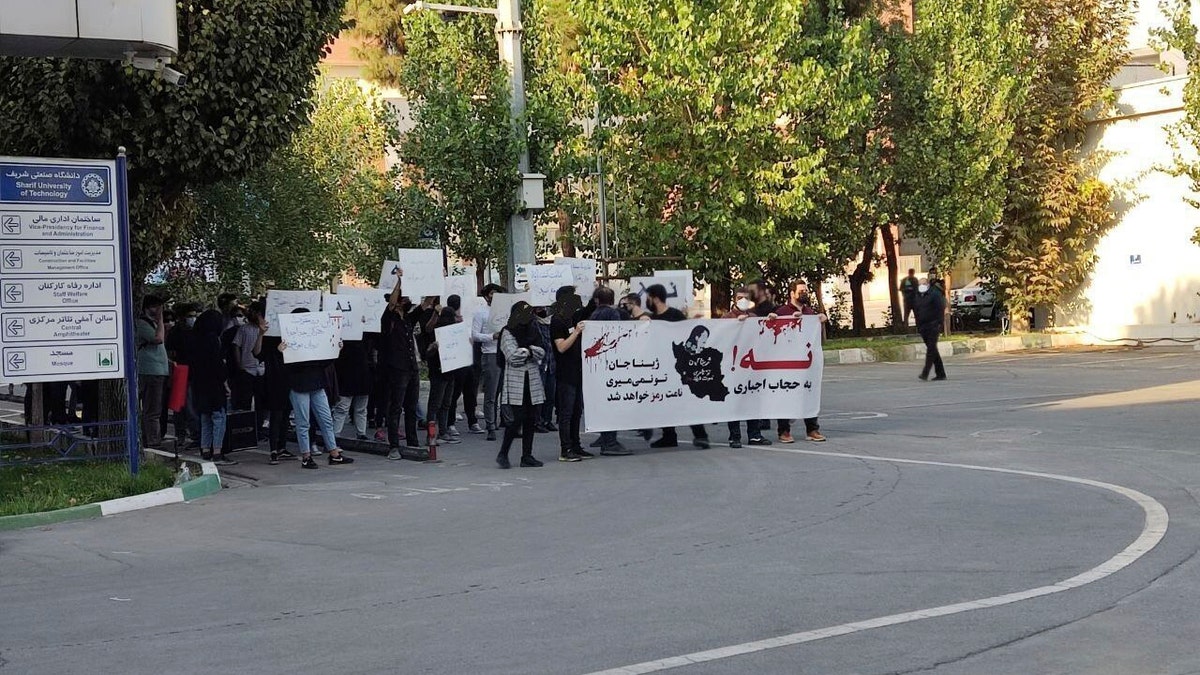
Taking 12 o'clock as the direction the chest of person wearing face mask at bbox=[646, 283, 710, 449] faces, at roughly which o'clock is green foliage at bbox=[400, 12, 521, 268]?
The green foliage is roughly at 4 o'clock from the person wearing face mask.

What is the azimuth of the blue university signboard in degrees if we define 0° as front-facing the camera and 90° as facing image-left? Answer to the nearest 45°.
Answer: approximately 0°

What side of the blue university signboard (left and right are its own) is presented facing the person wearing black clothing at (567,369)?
left

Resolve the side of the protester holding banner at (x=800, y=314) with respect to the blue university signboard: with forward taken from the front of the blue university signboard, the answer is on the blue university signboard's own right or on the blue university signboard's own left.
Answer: on the blue university signboard's own left

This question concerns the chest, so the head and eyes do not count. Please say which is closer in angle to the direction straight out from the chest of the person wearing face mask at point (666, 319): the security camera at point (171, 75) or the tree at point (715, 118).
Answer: the security camera

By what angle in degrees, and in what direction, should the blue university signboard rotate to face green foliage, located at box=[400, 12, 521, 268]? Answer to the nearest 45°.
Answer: approximately 135° to its left

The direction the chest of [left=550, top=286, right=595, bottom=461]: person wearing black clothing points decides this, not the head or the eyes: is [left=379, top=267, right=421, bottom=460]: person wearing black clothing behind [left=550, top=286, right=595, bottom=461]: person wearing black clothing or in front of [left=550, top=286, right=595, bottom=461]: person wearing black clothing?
behind

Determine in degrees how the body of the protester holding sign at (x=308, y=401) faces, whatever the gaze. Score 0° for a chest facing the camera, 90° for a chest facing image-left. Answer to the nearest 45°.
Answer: approximately 315°
